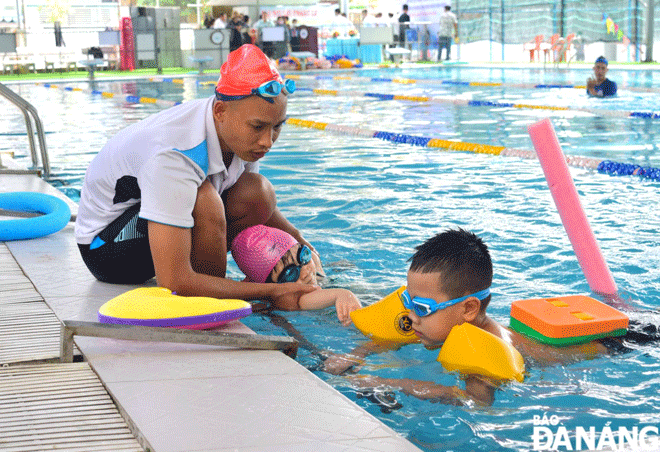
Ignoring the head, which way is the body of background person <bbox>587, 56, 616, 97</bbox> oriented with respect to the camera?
toward the camera

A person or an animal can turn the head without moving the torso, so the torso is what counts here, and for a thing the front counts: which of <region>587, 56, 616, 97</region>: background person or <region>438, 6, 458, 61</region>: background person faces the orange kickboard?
<region>587, 56, 616, 97</region>: background person

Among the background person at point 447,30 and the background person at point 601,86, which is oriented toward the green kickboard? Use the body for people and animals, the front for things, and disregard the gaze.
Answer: the background person at point 601,86

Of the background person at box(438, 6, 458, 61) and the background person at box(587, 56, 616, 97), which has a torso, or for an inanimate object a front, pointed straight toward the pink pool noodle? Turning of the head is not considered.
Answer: the background person at box(587, 56, 616, 97)

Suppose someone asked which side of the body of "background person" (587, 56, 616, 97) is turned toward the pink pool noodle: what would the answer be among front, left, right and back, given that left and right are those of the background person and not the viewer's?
front

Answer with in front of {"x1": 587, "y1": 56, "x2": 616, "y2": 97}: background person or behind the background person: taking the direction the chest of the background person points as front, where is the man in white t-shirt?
in front

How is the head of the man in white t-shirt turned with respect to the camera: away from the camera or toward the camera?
toward the camera

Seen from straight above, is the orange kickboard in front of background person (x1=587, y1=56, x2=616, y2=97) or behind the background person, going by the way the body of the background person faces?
in front

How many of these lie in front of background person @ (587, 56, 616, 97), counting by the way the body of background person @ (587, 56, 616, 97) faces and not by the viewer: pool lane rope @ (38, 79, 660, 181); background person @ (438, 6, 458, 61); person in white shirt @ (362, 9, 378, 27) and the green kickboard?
2
